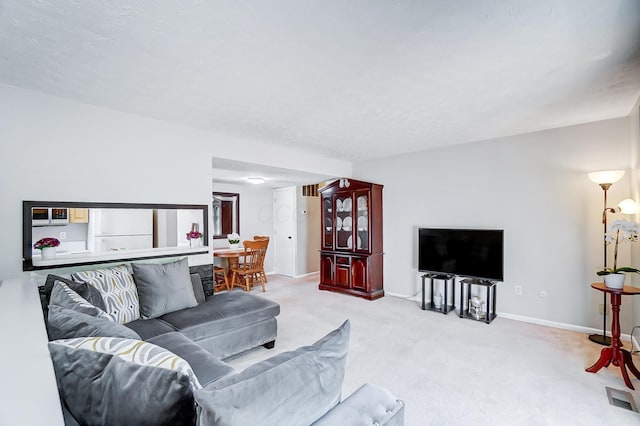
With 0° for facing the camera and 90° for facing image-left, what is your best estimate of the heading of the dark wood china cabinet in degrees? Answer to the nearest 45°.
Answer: approximately 45°

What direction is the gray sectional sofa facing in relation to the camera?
to the viewer's right

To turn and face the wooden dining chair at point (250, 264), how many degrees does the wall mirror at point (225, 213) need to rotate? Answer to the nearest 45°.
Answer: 0° — it already faces it

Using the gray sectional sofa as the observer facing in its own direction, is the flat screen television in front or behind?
in front

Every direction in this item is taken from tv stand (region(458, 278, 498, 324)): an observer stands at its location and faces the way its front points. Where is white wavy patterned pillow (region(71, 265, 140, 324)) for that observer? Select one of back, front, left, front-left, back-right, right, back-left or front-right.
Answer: front

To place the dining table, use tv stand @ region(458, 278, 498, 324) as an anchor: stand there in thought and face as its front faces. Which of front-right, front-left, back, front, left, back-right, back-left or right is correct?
front-right

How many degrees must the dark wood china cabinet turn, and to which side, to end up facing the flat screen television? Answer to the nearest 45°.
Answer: approximately 90° to its left

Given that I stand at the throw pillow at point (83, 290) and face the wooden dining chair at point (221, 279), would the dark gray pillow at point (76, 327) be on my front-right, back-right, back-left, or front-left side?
back-right

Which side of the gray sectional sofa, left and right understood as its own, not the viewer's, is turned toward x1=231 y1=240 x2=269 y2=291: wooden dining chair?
left

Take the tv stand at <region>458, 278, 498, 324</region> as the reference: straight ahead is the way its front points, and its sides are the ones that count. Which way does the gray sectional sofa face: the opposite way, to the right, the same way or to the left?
the opposite way

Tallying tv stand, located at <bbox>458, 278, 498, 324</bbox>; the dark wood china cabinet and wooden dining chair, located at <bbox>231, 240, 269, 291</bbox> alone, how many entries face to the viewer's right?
0

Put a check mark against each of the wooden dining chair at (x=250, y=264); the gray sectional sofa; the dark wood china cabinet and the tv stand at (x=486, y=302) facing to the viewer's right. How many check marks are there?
1

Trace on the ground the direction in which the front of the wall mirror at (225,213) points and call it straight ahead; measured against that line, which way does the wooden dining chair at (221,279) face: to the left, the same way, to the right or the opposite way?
to the left

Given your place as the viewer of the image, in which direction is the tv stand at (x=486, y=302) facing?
facing the viewer and to the left of the viewer

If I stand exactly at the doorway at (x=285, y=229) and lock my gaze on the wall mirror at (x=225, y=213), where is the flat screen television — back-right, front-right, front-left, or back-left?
back-left

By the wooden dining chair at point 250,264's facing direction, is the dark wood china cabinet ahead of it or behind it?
behind

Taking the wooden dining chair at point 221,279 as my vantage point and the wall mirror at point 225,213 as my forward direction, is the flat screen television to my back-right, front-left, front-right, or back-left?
back-right

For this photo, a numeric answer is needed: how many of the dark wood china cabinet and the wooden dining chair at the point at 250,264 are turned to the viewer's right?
0

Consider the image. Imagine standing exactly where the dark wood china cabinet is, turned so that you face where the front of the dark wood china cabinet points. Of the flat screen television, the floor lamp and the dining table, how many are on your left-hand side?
2

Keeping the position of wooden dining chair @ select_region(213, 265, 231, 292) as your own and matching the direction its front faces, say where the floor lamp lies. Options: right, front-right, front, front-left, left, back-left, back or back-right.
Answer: right

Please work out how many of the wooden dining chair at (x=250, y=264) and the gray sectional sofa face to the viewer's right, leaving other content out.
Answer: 1

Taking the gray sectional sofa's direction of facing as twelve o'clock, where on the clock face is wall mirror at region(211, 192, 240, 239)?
The wall mirror is roughly at 9 o'clock from the gray sectional sofa.
